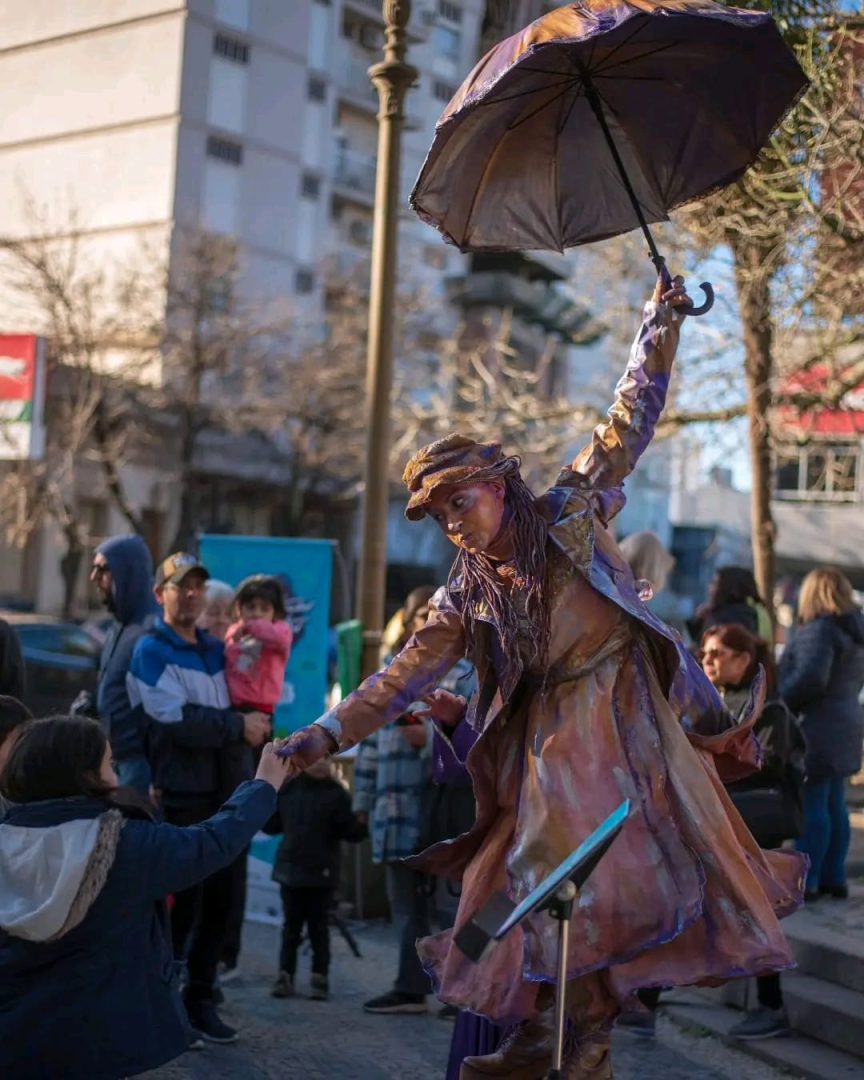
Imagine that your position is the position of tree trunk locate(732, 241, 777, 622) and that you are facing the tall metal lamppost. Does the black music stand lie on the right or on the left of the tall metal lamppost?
left

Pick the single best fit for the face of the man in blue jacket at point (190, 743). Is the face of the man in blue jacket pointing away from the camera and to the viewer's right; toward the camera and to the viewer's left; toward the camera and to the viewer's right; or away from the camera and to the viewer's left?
toward the camera and to the viewer's right

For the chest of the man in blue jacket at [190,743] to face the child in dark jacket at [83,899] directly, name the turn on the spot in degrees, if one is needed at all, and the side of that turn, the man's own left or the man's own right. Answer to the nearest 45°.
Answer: approximately 45° to the man's own right

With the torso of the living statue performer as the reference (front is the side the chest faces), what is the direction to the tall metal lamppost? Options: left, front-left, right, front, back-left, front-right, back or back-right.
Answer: back-right

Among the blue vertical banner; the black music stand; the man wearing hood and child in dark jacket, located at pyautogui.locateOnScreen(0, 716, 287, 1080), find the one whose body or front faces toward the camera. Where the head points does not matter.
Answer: the blue vertical banner

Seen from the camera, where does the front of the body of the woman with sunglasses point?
to the viewer's left

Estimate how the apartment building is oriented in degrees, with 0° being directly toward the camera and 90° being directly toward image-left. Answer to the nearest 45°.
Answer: approximately 315°
